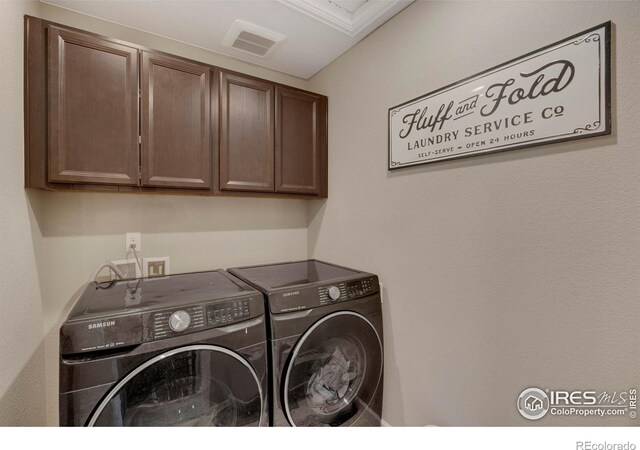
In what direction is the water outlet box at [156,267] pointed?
toward the camera

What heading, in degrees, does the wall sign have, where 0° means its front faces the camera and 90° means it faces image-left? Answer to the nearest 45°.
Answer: approximately 45°

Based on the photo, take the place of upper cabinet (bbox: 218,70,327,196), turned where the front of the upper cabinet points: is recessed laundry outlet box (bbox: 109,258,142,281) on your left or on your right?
on your right

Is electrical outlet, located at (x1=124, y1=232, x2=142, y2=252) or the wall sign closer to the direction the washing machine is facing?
the wall sign

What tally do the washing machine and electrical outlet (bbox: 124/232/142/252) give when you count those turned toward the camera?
2

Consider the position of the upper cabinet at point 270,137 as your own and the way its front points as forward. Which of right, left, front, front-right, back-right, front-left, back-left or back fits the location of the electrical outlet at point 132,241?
back-right

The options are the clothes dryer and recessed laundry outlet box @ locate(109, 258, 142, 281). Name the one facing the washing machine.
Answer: the recessed laundry outlet box

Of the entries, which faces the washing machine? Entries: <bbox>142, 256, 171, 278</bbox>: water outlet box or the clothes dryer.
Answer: the water outlet box

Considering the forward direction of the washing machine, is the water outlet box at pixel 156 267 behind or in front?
behind

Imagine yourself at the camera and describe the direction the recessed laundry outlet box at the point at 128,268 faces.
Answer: facing the viewer

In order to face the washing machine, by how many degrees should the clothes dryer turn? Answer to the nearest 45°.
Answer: approximately 90° to its right

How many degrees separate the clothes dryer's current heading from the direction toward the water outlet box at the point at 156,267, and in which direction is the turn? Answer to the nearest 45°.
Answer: approximately 135° to its right

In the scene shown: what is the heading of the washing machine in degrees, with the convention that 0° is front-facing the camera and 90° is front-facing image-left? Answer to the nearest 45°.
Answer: approximately 0°

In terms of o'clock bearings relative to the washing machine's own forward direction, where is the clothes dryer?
The clothes dryer is roughly at 9 o'clock from the washing machine.
